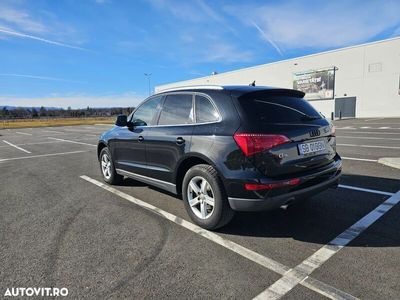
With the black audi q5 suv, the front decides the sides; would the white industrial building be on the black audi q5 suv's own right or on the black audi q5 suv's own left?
on the black audi q5 suv's own right

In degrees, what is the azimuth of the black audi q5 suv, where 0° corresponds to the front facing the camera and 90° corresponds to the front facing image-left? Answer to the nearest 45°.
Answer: approximately 135°

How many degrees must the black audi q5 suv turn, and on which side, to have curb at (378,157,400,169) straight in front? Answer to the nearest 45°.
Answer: approximately 90° to its right
